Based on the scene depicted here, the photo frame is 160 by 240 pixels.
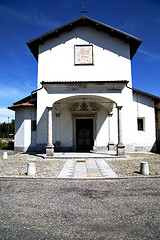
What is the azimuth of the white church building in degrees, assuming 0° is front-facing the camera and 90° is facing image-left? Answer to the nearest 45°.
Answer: approximately 0°
